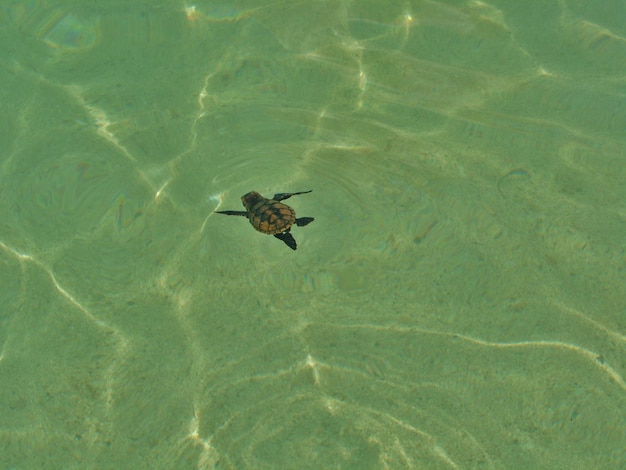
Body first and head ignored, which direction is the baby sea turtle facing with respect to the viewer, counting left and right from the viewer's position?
facing away from the viewer and to the left of the viewer
